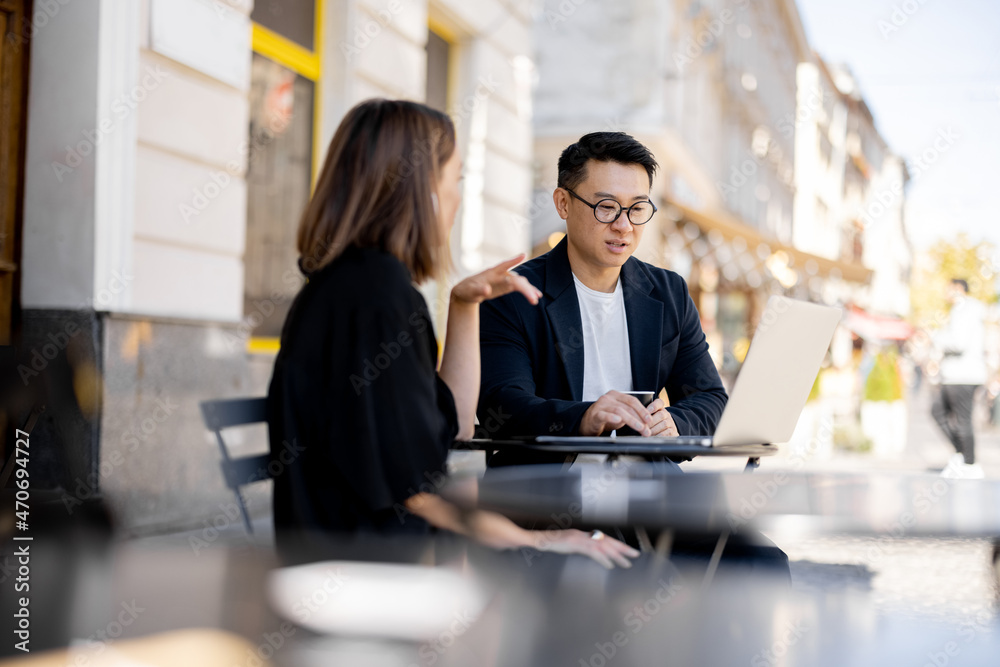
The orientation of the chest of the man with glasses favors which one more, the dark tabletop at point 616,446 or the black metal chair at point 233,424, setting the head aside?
the dark tabletop

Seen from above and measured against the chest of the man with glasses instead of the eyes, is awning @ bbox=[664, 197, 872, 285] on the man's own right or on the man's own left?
on the man's own left

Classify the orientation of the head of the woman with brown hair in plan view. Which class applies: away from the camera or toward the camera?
away from the camera

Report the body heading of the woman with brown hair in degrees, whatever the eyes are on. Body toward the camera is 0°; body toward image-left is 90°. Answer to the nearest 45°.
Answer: approximately 225°

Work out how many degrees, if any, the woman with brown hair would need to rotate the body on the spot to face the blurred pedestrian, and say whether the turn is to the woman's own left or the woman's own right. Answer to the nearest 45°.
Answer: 0° — they already face them

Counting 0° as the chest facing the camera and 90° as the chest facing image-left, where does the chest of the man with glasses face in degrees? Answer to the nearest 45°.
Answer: approximately 315°

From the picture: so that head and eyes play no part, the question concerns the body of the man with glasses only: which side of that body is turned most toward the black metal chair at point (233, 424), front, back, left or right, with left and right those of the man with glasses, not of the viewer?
right

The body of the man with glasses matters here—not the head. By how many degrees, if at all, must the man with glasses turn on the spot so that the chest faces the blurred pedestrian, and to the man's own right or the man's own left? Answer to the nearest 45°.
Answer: approximately 90° to the man's own left
